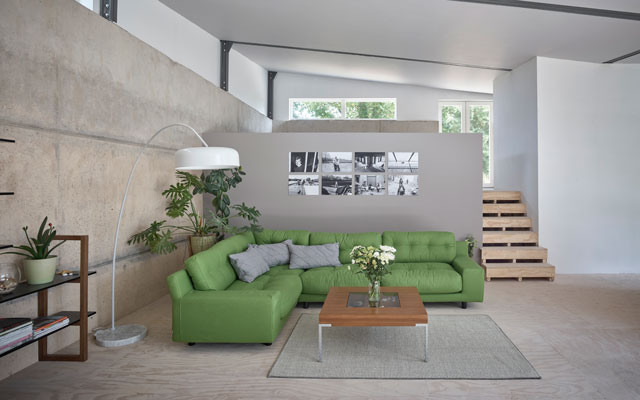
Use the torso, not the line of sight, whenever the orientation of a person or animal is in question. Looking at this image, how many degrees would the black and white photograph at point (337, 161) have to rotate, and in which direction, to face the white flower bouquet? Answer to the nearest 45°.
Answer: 0° — it already faces it

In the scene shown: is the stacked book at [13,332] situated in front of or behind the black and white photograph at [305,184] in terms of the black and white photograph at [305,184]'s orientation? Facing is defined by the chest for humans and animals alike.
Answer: in front

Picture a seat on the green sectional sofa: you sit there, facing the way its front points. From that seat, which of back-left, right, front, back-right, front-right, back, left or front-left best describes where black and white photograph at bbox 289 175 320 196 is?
back

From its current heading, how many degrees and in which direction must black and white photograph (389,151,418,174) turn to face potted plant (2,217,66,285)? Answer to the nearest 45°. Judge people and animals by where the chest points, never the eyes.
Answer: approximately 45° to its right

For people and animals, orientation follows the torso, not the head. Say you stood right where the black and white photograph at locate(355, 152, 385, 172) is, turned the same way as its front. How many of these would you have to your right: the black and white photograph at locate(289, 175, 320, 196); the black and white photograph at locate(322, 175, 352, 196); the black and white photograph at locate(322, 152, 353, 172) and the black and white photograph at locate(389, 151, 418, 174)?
3

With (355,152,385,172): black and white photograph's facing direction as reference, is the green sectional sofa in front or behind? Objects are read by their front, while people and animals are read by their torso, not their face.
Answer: in front

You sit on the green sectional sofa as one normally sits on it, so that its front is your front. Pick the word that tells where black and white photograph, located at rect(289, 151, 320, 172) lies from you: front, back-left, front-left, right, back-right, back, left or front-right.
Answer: back

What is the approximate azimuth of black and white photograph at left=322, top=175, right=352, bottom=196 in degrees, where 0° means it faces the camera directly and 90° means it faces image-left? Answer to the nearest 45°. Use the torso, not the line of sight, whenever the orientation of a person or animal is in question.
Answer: approximately 0°

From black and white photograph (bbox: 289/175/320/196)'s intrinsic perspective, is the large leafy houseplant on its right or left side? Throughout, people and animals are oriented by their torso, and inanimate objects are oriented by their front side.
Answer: on its right

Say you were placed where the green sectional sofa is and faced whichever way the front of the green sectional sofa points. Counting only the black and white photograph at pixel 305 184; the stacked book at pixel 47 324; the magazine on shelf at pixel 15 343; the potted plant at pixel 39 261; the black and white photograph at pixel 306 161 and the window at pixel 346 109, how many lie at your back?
3
